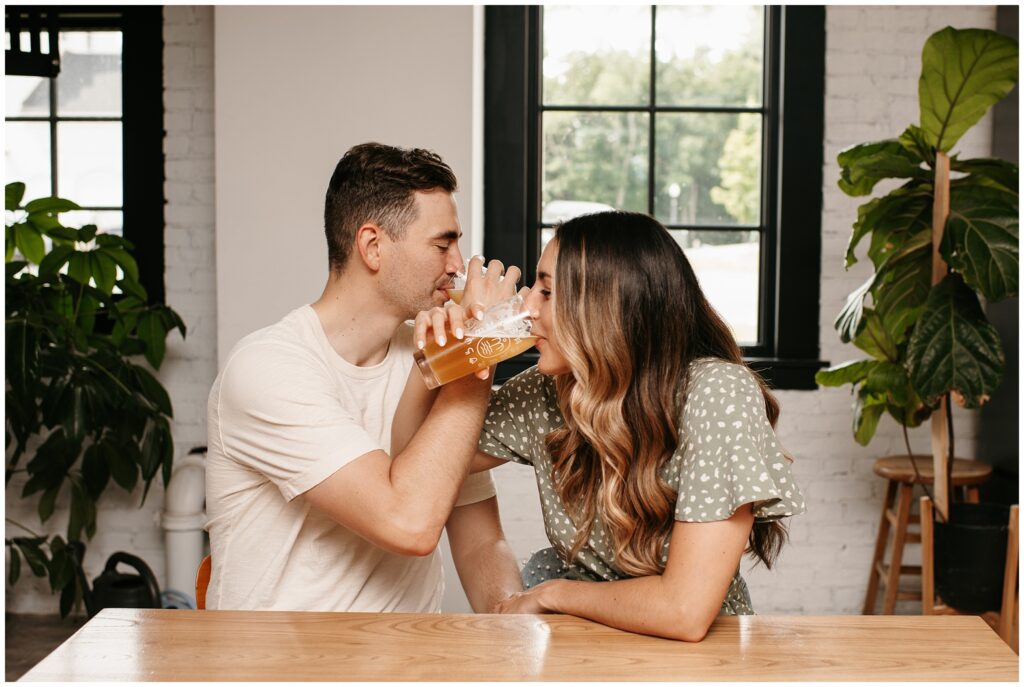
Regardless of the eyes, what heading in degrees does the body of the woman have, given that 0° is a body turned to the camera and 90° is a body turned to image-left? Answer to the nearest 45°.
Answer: approximately 45°

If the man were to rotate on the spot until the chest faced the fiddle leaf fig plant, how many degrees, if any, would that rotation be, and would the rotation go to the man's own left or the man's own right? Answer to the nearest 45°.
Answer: approximately 90° to the man's own left

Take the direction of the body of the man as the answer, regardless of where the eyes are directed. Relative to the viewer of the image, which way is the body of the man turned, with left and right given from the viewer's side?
facing the viewer and to the right of the viewer

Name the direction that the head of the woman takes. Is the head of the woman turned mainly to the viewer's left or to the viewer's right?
to the viewer's left

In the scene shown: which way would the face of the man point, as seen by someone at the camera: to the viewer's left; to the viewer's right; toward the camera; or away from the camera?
to the viewer's right

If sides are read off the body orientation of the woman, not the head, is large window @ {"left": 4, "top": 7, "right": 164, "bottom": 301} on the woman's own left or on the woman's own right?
on the woman's own right
